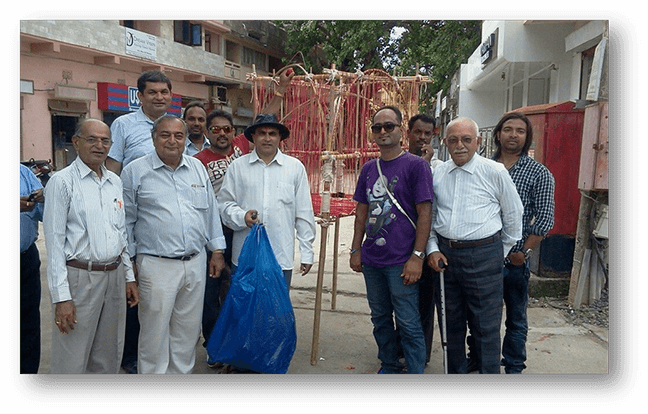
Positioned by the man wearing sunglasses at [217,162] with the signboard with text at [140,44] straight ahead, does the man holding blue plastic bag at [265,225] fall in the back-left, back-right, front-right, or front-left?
back-right

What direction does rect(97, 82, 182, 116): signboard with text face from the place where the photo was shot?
facing the viewer and to the right of the viewer

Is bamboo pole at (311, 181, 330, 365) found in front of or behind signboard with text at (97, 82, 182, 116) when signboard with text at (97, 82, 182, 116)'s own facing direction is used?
in front

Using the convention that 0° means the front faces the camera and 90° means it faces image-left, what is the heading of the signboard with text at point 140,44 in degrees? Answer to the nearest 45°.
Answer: approximately 315°

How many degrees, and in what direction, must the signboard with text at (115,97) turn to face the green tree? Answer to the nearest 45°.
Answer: approximately 45° to its left

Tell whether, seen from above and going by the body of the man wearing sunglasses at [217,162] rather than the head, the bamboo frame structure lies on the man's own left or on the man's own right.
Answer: on the man's own left

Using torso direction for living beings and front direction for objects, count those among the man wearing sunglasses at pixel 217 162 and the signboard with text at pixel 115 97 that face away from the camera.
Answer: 0

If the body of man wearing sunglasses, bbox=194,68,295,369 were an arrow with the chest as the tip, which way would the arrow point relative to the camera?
toward the camera

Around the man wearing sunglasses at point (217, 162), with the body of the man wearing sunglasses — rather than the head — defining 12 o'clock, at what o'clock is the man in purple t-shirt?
The man in purple t-shirt is roughly at 10 o'clock from the man wearing sunglasses.

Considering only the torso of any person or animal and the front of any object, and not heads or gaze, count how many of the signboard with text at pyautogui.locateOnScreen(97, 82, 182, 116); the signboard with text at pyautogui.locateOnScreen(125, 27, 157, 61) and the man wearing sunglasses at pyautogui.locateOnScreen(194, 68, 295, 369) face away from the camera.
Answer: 0
